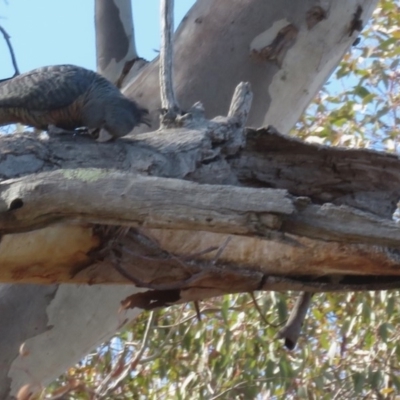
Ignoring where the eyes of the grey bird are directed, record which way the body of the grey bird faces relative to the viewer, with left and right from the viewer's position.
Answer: facing to the right of the viewer

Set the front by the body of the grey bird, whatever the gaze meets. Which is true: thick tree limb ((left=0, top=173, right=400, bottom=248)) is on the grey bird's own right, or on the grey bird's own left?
on the grey bird's own right

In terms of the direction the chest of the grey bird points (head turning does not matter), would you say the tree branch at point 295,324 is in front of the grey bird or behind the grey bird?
in front

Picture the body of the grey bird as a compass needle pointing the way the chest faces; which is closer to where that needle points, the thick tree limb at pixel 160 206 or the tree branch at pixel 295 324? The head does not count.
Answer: the tree branch
